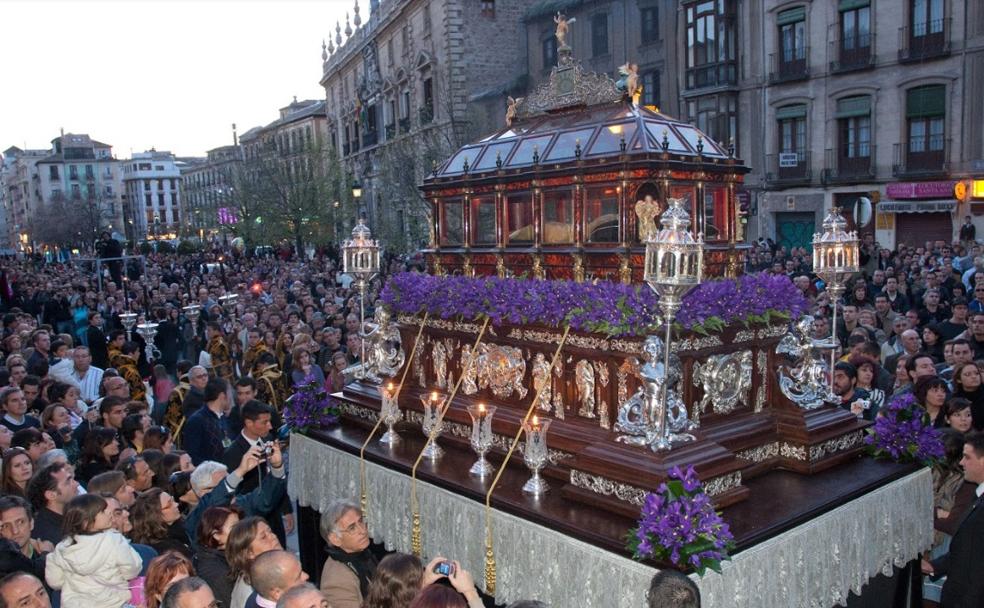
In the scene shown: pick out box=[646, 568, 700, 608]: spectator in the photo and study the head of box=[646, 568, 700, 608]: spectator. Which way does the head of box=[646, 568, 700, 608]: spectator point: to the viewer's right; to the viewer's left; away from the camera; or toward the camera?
away from the camera

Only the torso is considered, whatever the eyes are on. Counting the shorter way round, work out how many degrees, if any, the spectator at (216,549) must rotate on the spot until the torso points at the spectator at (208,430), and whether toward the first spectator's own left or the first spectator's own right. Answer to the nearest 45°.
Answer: approximately 90° to the first spectator's own left

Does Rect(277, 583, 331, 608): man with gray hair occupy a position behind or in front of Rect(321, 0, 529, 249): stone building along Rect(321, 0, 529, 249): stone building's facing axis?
in front

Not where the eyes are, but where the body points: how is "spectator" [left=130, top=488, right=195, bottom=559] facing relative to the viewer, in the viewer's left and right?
facing to the right of the viewer

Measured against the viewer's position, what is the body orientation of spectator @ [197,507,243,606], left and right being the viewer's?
facing to the right of the viewer

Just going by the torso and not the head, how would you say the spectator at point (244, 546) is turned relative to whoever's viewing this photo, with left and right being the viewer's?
facing to the right of the viewer

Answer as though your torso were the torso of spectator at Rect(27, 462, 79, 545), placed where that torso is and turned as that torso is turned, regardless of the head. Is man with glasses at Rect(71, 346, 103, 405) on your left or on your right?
on your left

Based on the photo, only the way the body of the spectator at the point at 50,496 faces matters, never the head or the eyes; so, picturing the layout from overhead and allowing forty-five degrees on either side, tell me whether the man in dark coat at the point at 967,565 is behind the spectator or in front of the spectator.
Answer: in front

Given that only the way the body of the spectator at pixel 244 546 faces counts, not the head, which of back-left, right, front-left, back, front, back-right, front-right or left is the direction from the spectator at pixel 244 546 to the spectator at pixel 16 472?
back-left

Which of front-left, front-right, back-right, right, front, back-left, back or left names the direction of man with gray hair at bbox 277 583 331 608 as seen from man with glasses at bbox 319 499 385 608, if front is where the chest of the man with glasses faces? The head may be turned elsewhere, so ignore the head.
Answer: front-right

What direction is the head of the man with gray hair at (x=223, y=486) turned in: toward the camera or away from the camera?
away from the camera
